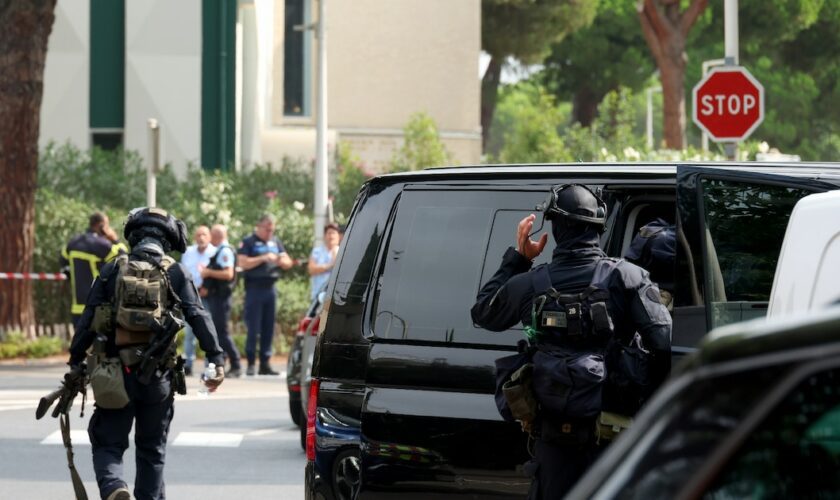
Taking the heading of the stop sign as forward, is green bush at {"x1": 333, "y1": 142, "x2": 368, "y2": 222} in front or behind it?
behind

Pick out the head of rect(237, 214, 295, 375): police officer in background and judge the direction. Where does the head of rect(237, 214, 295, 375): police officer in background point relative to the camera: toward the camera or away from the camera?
toward the camera

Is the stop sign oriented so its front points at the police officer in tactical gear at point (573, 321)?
yes

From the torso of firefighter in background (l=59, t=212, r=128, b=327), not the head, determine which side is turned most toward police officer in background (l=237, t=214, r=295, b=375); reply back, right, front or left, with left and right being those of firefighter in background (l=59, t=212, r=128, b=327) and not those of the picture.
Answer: front

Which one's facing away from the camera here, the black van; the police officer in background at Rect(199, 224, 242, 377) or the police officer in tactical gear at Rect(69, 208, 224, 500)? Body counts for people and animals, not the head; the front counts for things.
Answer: the police officer in tactical gear

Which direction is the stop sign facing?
toward the camera

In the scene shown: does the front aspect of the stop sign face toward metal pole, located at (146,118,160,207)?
no

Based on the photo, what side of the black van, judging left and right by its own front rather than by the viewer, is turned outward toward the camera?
right

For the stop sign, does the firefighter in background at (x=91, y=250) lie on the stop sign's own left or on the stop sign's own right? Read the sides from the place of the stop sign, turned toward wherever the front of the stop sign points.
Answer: on the stop sign's own right

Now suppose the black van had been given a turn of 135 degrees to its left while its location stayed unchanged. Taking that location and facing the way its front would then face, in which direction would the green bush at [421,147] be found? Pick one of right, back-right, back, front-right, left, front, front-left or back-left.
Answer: front-right

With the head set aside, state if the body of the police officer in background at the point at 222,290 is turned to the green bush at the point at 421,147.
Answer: no

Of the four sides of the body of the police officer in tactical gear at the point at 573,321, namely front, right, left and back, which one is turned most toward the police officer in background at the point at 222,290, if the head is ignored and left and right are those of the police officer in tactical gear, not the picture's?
front

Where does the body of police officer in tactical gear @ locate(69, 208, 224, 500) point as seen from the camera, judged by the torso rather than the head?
away from the camera

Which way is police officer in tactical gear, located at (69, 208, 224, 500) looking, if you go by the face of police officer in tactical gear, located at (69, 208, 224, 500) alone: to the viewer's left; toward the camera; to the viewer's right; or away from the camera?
away from the camera

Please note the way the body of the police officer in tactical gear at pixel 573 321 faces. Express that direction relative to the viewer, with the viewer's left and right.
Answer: facing away from the viewer
